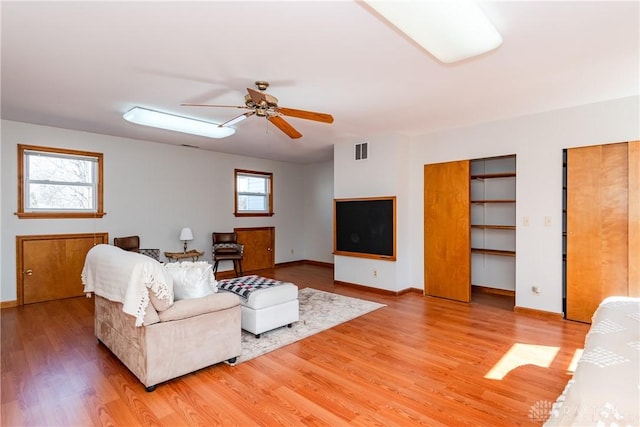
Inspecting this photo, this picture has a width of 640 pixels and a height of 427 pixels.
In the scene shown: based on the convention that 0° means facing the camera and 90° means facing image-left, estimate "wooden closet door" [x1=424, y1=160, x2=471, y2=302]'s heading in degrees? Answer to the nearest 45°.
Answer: approximately 45°

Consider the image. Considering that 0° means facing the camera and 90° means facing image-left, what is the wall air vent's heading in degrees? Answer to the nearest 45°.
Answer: approximately 45°

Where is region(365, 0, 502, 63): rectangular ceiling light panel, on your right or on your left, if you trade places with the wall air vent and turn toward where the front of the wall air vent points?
on your left

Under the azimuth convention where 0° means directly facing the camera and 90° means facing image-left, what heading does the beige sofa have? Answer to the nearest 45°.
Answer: approximately 225°

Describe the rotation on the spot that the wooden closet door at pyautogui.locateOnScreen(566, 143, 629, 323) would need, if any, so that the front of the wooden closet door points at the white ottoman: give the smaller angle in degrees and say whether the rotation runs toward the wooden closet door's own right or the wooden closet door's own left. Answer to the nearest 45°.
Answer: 0° — it already faces it
